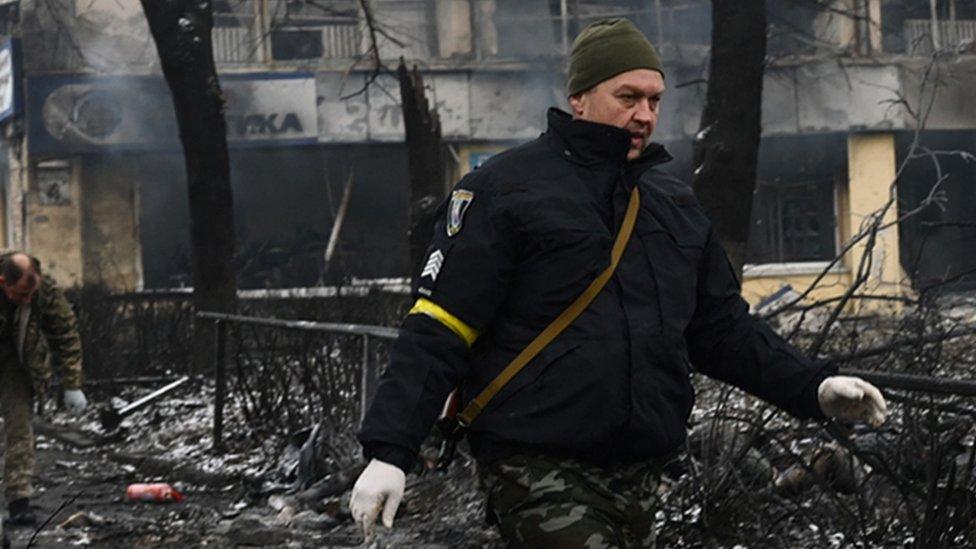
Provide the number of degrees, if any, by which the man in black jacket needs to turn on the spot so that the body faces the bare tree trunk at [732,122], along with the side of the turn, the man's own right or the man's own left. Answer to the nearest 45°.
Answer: approximately 135° to the man's own left

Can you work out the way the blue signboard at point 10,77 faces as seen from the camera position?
facing the viewer and to the right of the viewer

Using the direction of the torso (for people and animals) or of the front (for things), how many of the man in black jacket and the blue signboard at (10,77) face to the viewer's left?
0

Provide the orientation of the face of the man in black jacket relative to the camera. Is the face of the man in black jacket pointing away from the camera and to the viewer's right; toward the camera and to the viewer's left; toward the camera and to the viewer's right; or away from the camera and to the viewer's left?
toward the camera and to the viewer's right

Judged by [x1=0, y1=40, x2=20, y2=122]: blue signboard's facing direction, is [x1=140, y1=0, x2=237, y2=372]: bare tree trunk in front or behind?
in front

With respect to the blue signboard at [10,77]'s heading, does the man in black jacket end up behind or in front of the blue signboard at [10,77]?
in front

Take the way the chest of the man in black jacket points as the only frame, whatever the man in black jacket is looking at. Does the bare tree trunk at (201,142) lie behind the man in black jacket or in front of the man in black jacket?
behind

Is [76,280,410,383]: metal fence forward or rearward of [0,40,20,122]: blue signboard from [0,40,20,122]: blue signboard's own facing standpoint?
forward
